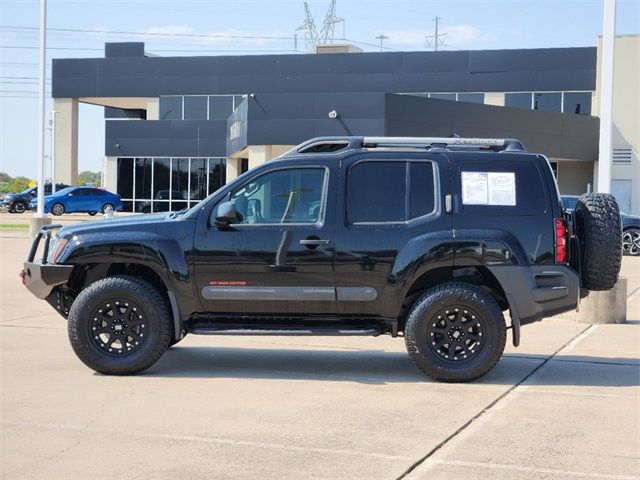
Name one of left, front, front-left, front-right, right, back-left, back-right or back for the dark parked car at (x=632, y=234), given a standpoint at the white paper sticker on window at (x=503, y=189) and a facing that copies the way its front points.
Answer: back

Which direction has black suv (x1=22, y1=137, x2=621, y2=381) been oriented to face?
to the viewer's left

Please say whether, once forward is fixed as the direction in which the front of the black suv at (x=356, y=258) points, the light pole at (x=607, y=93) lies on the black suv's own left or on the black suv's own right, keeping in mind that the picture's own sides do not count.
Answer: on the black suv's own right

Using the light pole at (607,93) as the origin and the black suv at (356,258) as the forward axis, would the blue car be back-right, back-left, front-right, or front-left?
back-right

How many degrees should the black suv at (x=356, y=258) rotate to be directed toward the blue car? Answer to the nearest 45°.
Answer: approximately 90° to its right
